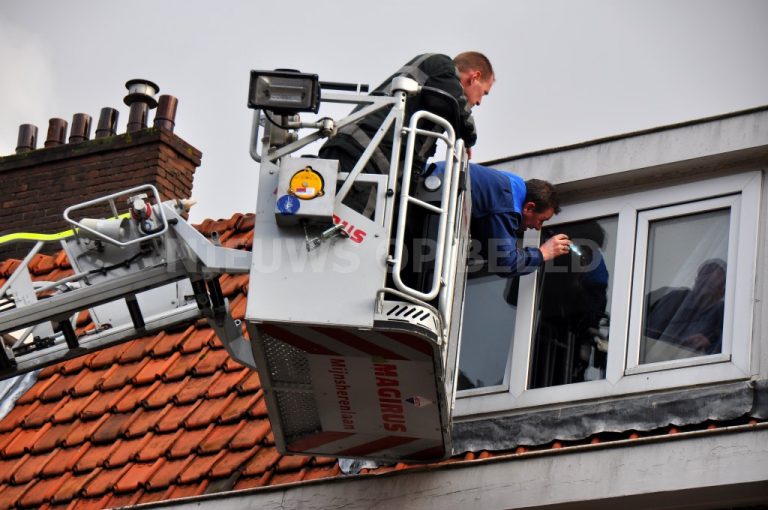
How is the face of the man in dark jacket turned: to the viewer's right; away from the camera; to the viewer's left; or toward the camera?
to the viewer's right

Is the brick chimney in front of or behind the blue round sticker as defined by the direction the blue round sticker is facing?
behind

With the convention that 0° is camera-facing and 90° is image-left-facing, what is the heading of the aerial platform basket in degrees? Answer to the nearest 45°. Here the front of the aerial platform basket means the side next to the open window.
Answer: approximately 270°
